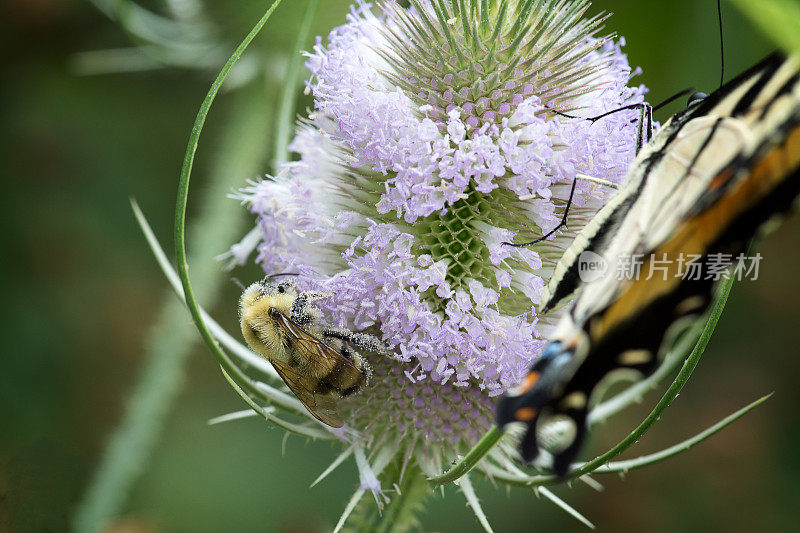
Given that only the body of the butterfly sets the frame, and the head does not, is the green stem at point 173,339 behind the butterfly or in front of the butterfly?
behind

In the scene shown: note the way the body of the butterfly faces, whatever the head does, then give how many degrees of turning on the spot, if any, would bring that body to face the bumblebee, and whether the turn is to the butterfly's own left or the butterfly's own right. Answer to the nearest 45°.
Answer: approximately 180°

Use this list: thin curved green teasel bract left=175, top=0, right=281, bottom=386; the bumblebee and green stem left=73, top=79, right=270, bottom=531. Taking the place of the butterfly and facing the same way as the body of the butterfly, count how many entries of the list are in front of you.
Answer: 0

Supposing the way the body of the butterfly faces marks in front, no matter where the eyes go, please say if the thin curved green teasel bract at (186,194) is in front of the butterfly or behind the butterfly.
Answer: behind

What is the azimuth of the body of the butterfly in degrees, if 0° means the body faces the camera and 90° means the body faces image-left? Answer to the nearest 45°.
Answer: approximately 270°
